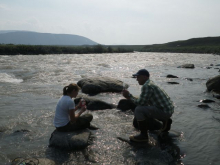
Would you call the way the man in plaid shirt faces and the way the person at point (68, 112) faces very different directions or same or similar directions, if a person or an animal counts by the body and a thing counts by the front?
very different directions

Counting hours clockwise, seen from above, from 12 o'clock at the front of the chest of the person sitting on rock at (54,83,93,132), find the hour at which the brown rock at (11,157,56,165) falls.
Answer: The brown rock is roughly at 4 o'clock from the person sitting on rock.

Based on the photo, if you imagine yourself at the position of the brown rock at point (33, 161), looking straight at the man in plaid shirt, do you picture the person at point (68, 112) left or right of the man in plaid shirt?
left

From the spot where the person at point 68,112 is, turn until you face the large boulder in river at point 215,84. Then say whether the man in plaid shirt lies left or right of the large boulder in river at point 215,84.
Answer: right

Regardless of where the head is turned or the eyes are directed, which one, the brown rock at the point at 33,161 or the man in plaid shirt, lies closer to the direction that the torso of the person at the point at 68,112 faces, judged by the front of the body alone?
the man in plaid shirt

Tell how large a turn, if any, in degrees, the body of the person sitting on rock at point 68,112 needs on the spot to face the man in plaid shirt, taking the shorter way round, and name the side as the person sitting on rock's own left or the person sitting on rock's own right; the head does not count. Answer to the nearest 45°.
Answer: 0° — they already face them

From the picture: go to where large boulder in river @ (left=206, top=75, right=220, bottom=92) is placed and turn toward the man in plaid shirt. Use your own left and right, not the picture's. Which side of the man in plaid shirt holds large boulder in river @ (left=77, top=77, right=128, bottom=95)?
right

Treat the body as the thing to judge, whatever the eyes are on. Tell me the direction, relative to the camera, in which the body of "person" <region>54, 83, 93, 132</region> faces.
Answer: to the viewer's right

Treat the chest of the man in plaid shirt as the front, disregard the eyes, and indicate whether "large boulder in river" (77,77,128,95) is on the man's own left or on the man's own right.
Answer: on the man's own right

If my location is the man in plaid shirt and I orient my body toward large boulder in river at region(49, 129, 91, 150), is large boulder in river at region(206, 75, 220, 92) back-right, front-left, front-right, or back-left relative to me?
back-right

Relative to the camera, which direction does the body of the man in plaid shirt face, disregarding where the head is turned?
to the viewer's left

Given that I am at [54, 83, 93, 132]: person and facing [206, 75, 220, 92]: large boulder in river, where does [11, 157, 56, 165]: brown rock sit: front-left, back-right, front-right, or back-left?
back-right

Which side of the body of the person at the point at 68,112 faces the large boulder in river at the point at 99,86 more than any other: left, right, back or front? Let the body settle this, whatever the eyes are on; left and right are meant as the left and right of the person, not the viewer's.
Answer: left

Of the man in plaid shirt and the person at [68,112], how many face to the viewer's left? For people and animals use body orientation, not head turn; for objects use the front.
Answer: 1

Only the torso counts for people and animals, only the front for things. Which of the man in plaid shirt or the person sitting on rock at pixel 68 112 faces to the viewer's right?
the person sitting on rock
